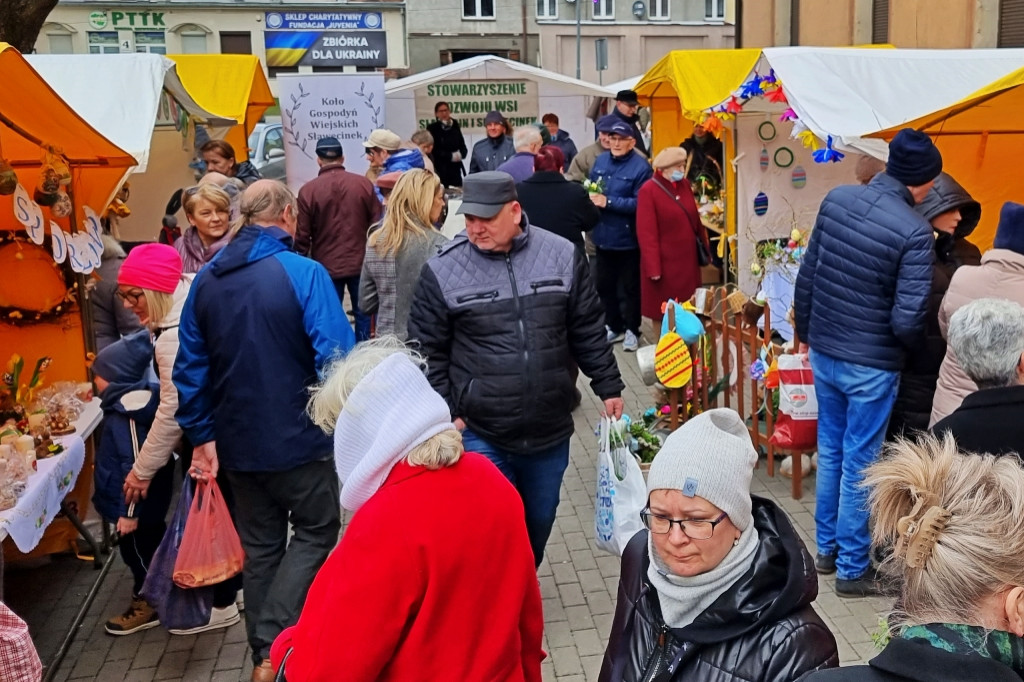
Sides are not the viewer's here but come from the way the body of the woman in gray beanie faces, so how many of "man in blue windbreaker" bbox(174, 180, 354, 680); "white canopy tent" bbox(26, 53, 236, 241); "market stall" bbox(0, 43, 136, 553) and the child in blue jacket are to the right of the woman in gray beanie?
4

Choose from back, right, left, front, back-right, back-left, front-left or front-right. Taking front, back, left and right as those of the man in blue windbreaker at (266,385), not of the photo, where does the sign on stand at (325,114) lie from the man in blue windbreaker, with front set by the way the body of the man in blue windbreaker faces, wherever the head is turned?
front-left

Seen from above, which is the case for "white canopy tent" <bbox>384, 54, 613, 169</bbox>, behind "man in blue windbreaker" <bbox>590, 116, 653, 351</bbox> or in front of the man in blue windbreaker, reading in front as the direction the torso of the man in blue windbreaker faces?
behind

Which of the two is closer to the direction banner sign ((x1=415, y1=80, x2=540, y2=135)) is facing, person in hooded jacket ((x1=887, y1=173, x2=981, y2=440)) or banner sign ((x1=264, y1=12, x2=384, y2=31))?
the person in hooded jacket

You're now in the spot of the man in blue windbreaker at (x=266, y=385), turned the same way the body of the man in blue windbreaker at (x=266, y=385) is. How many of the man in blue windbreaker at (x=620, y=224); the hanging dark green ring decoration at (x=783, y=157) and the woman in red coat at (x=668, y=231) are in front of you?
3

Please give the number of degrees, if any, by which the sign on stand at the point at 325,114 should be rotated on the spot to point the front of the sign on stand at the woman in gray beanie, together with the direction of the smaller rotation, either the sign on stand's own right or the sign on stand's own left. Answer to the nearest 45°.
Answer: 0° — it already faces them
